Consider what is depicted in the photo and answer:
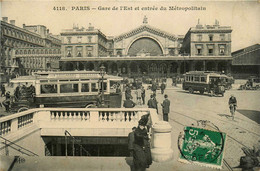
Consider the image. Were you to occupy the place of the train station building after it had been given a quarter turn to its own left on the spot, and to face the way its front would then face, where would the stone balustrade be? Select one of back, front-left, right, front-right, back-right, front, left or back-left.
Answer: right

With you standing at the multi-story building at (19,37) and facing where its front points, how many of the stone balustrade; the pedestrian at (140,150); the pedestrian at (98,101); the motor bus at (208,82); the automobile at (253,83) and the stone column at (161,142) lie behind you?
0

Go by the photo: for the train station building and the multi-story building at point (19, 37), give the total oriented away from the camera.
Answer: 0

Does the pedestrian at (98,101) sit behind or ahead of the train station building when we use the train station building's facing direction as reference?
ahead

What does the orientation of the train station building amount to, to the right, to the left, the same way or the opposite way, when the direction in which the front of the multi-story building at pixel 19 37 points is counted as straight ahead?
to the right

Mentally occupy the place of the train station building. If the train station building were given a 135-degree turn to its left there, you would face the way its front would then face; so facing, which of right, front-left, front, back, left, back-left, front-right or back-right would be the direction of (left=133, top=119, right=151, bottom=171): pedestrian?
back-right

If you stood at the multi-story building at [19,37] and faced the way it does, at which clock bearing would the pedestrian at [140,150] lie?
The pedestrian is roughly at 1 o'clock from the multi-story building.

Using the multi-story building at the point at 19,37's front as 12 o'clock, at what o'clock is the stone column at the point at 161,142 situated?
The stone column is roughly at 1 o'clock from the multi-story building.

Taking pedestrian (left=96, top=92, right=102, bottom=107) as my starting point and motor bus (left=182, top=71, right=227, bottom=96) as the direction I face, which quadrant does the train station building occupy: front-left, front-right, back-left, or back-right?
front-left

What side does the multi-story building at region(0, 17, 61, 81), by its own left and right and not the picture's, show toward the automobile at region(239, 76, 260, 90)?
front

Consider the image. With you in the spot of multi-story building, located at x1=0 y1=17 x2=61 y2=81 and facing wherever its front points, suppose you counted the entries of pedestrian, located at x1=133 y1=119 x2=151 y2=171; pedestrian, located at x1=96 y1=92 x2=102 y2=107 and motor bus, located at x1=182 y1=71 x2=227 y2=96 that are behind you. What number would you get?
0

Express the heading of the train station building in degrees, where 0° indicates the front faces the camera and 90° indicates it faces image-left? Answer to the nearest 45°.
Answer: approximately 0°

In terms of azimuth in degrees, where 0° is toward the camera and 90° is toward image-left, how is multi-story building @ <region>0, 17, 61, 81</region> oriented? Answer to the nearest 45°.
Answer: approximately 315°
